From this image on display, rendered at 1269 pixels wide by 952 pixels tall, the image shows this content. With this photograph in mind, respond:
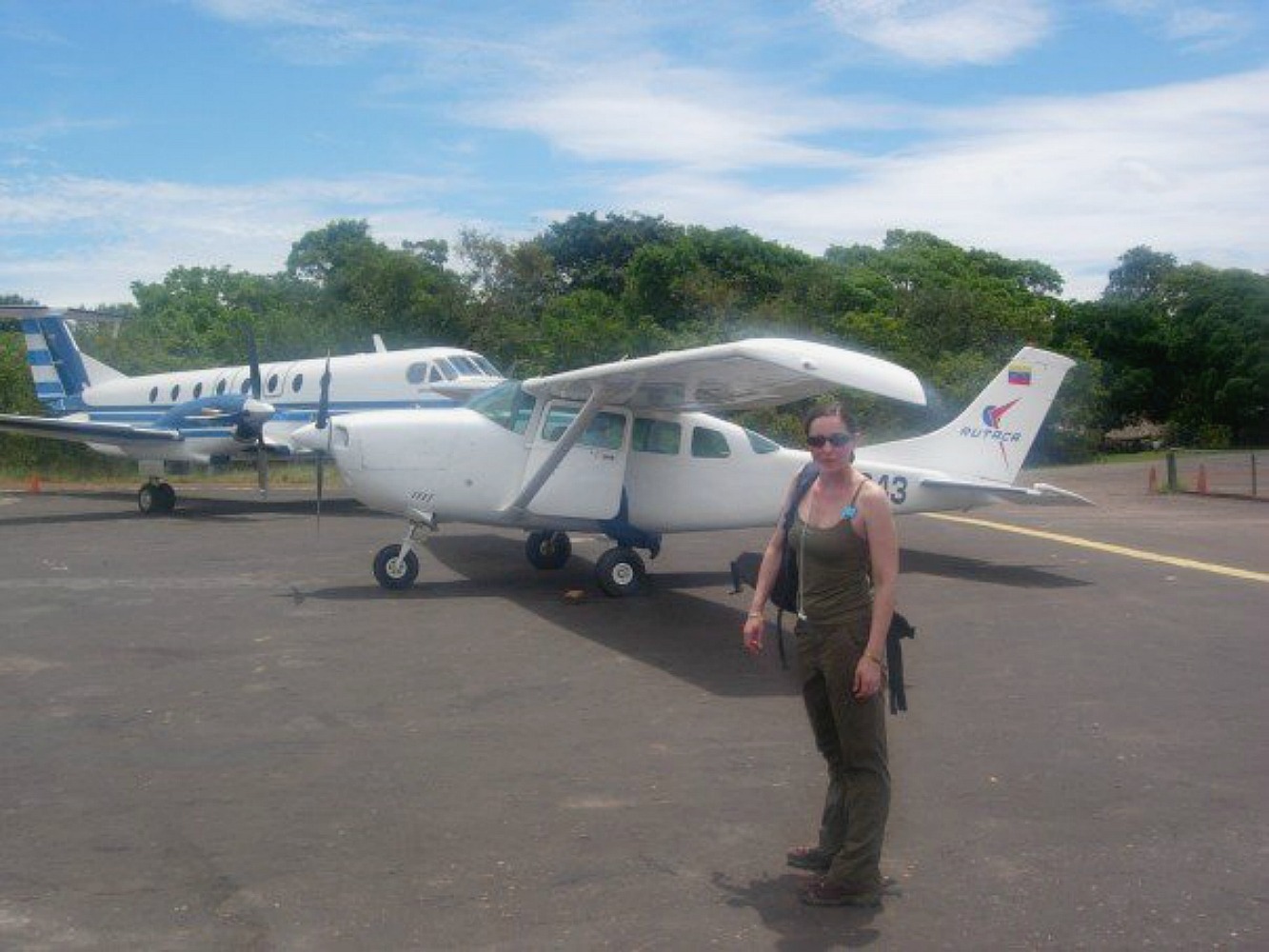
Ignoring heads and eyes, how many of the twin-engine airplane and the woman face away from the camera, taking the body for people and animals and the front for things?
0

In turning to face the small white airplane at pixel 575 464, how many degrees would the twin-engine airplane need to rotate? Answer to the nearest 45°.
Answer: approximately 45° to its right

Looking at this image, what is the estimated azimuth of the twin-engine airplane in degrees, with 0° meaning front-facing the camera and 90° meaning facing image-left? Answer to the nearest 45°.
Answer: approximately 315°

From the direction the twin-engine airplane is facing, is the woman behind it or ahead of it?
ahead

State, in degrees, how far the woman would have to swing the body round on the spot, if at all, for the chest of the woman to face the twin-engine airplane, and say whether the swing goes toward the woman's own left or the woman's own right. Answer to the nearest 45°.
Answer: approximately 90° to the woman's own right

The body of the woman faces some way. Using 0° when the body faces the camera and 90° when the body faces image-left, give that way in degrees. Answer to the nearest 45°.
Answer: approximately 45°

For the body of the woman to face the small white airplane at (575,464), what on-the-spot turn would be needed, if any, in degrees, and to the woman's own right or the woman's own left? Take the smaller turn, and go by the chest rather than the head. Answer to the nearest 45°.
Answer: approximately 135° to the woman's own right
